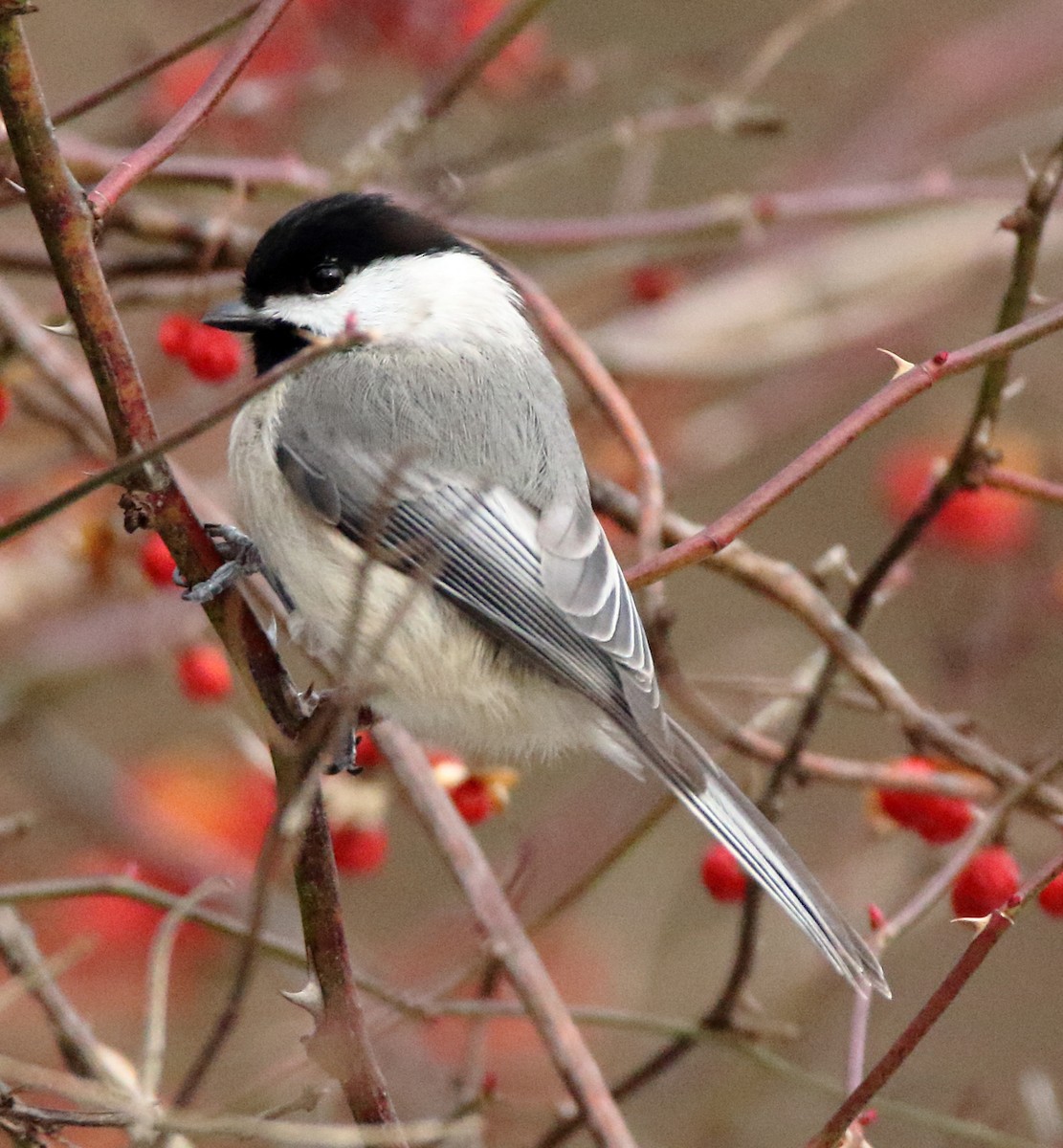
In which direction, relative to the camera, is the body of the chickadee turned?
to the viewer's left
